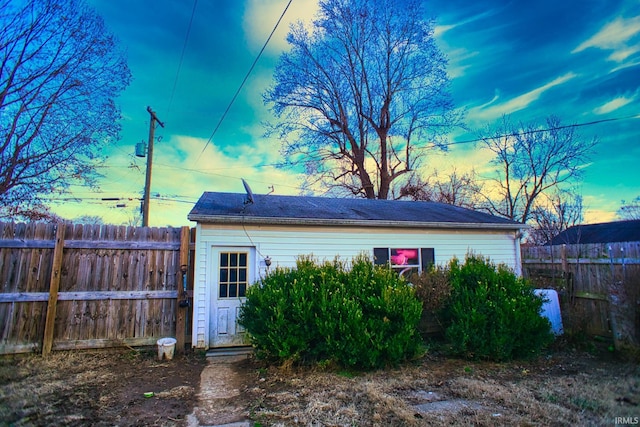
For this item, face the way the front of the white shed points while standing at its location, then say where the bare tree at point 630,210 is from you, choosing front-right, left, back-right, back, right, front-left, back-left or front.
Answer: back-left

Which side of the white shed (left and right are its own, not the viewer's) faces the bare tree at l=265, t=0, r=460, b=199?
back

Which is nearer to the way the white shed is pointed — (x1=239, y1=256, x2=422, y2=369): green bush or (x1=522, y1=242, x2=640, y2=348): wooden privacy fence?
the green bush

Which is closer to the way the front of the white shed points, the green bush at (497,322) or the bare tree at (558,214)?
the green bush

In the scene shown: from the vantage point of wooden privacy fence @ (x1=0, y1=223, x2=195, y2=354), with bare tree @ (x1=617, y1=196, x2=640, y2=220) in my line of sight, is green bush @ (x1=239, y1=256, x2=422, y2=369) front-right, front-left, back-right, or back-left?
front-right

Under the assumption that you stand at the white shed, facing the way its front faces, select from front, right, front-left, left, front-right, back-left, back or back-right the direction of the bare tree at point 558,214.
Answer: back-left

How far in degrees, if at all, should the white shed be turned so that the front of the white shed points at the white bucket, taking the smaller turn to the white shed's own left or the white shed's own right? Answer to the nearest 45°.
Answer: approximately 45° to the white shed's own right

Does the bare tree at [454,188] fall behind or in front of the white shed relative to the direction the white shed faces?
behind

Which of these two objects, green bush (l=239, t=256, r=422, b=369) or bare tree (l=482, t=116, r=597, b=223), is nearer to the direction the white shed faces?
the green bush

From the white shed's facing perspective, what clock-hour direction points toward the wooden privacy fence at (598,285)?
The wooden privacy fence is roughly at 9 o'clock from the white shed.

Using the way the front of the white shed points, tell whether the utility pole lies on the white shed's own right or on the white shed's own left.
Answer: on the white shed's own right

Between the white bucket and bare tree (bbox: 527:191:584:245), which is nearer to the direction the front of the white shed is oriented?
the white bucket

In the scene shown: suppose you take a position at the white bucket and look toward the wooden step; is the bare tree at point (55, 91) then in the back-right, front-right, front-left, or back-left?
back-left

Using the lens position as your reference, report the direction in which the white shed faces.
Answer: facing the viewer

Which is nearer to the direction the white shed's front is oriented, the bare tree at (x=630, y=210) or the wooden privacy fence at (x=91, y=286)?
the wooden privacy fence
